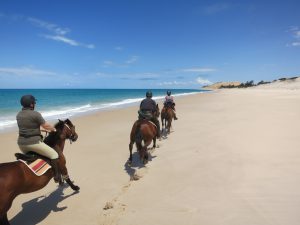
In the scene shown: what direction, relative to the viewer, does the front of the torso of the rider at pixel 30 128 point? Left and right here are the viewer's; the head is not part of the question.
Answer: facing away from the viewer and to the right of the viewer

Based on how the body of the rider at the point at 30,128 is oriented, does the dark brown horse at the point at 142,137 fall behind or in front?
in front
